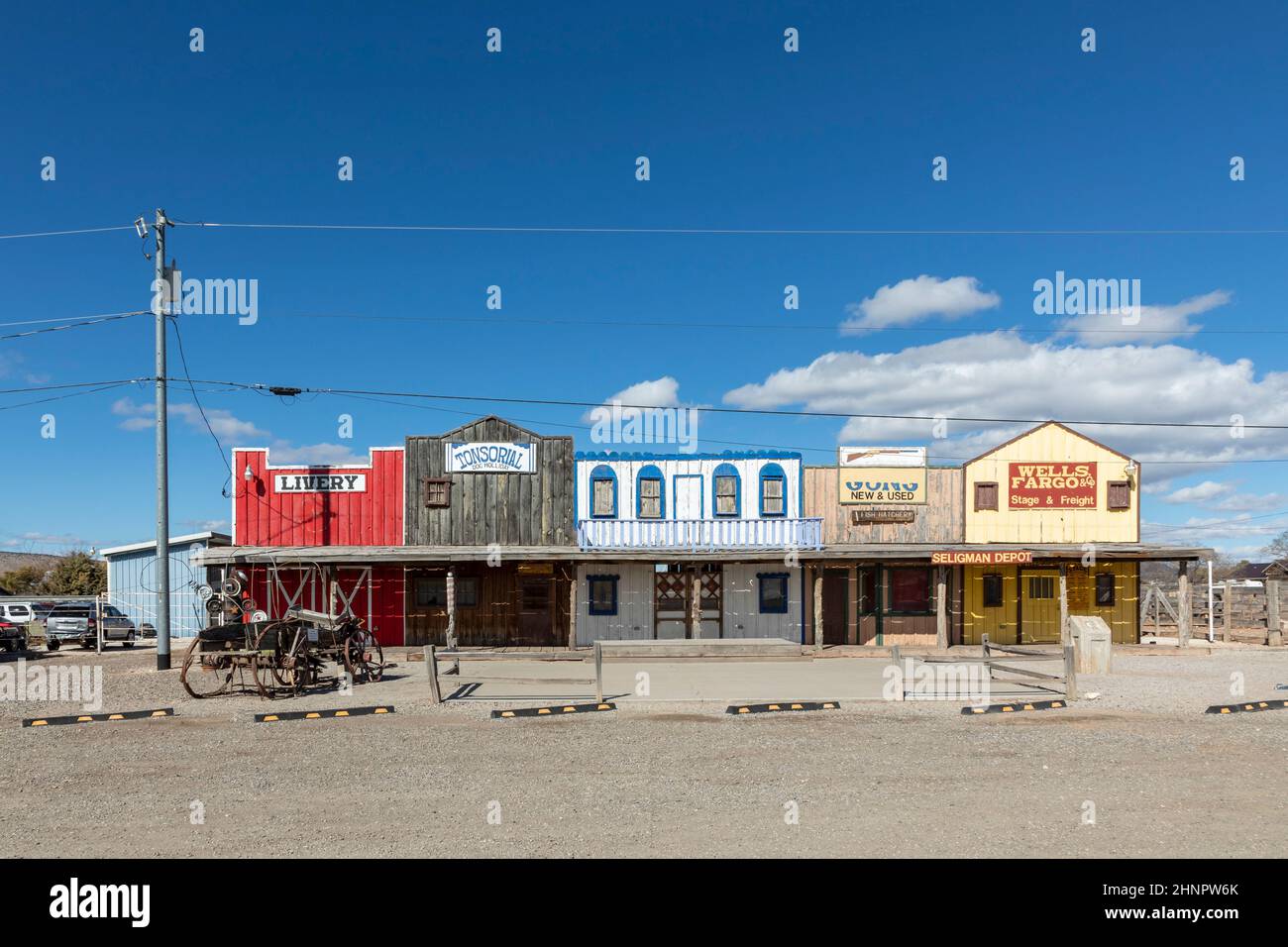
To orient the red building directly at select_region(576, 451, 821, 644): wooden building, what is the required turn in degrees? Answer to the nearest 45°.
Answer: approximately 90° to its left

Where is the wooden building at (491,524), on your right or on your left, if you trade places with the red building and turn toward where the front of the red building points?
on your left

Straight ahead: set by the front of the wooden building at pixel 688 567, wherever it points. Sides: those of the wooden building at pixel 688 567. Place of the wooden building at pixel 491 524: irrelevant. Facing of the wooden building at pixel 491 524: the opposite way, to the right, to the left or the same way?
the same way

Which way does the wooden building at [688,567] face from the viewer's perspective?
toward the camera

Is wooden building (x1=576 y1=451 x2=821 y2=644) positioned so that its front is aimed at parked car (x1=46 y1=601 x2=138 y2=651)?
no

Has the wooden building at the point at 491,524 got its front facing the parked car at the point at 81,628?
no

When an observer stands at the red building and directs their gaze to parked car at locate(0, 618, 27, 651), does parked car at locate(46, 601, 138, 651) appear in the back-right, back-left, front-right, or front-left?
front-right

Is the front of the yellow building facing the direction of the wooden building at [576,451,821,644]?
no

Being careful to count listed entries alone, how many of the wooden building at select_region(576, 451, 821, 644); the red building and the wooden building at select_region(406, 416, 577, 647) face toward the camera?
3

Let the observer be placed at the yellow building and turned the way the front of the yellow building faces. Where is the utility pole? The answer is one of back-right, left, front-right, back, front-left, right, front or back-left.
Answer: front-right

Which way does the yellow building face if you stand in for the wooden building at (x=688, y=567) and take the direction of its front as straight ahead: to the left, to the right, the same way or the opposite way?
the same way

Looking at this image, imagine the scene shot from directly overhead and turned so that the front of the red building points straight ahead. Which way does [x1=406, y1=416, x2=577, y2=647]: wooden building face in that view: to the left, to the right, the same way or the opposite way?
the same way

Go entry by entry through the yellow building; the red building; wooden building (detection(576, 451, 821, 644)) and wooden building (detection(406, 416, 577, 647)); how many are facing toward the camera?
4
